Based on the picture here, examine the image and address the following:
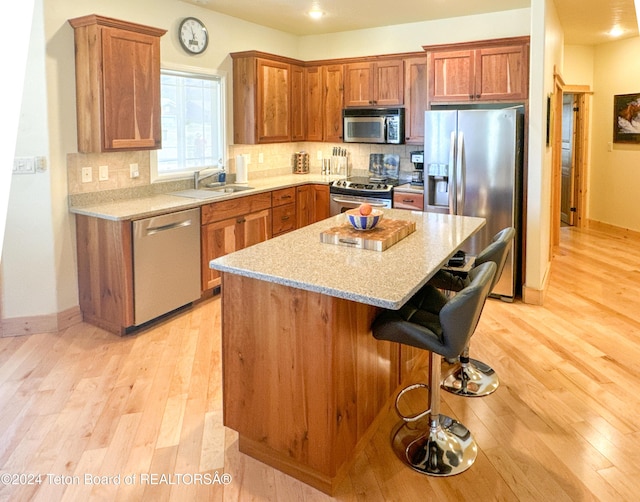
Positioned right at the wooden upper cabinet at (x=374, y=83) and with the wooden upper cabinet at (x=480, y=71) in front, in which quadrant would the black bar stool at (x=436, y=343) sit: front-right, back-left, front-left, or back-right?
front-right

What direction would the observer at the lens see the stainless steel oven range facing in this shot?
facing the viewer

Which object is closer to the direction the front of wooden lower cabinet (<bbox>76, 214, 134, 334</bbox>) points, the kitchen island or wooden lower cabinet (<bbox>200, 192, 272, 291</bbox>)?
the kitchen island

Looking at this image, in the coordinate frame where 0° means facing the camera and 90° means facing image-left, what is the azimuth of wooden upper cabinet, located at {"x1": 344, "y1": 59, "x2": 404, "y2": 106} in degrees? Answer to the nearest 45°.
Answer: approximately 0°

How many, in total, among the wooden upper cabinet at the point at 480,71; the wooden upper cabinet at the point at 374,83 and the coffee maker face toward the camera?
3

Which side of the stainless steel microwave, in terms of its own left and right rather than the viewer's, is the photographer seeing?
front

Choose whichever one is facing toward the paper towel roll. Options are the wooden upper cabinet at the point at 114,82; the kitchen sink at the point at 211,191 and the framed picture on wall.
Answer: the framed picture on wall

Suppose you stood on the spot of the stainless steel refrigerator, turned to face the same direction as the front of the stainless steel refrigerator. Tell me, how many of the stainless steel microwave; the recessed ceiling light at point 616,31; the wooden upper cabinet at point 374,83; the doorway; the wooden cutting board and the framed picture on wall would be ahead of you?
1

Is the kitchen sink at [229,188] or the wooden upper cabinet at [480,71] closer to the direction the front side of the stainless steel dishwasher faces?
the wooden upper cabinet

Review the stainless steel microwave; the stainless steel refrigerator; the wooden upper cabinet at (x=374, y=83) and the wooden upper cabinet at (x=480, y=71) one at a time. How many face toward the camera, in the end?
4

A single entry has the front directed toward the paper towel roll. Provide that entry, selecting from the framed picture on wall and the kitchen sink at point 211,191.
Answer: the framed picture on wall

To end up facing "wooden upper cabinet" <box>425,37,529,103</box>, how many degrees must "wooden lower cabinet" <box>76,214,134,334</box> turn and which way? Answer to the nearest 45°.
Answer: approximately 45° to its left

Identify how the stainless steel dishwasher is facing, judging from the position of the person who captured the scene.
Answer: facing the viewer and to the right of the viewer

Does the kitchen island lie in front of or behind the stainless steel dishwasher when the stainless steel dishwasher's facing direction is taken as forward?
in front

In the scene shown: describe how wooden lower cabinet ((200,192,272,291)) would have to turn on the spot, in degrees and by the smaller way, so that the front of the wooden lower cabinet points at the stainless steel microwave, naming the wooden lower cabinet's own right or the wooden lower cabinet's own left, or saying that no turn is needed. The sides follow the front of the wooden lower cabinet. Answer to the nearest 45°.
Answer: approximately 90° to the wooden lower cabinet's own left
